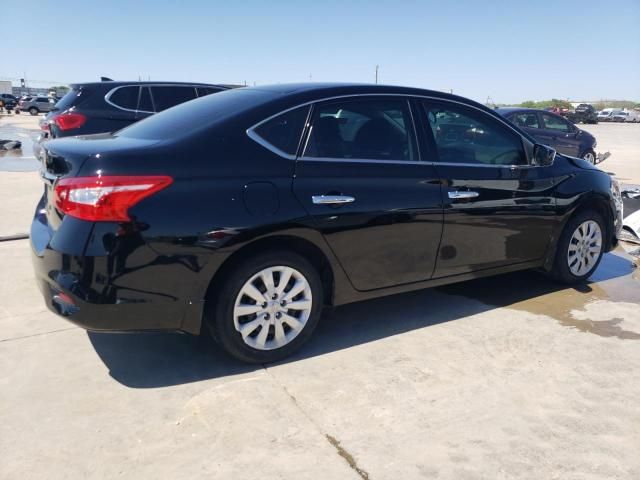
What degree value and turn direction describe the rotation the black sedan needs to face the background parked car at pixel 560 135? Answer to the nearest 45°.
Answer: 0° — it already faces it

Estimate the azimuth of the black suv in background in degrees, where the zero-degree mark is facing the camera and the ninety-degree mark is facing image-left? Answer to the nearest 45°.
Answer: approximately 225°

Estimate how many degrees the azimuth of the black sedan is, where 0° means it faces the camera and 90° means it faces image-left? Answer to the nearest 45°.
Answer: approximately 225°

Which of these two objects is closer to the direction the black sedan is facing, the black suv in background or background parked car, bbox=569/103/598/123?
the background parked car

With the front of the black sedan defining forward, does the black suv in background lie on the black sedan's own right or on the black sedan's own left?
on the black sedan's own left

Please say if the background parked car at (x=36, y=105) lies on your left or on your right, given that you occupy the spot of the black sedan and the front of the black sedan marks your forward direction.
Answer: on your left

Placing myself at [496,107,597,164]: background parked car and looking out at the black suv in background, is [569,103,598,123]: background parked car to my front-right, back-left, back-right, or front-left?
back-right
